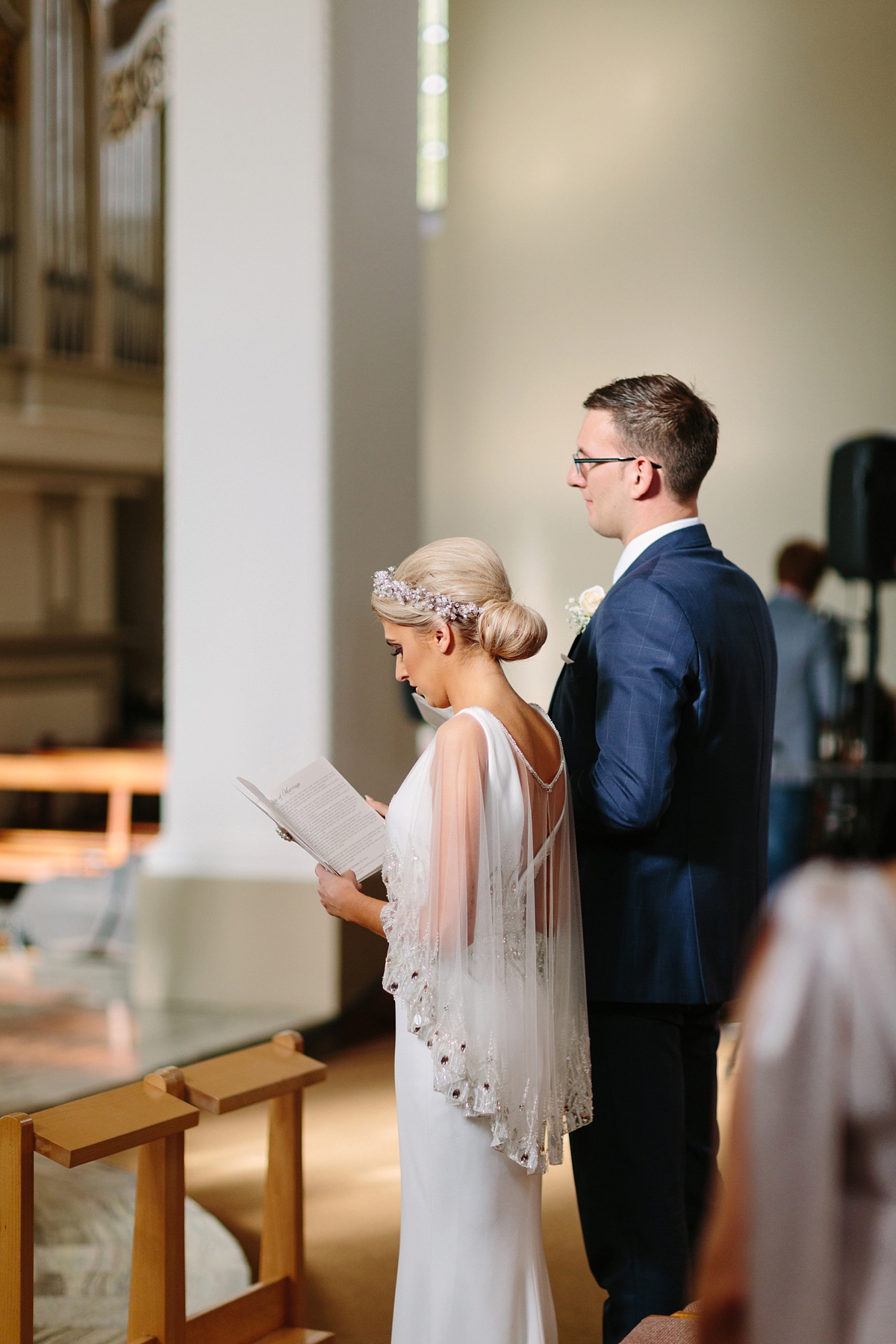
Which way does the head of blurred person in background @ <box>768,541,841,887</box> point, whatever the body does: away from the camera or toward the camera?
away from the camera

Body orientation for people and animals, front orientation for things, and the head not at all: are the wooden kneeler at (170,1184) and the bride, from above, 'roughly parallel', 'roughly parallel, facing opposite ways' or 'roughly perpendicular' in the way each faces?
roughly parallel

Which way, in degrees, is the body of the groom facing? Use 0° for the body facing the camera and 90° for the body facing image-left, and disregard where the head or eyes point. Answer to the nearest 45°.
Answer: approximately 135°

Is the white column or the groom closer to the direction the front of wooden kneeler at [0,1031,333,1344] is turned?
the white column

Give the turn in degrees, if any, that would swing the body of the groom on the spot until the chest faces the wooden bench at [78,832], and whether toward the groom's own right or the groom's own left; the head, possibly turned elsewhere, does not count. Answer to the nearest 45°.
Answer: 0° — they already face it

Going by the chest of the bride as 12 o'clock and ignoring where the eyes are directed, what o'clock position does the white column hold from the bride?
The white column is roughly at 1 o'clock from the bride.

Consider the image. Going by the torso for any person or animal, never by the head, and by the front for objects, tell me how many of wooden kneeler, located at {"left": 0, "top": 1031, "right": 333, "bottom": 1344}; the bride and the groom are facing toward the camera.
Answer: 0

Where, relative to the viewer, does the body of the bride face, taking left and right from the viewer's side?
facing away from the viewer and to the left of the viewer

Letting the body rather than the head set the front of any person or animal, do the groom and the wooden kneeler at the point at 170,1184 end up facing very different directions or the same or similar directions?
same or similar directions

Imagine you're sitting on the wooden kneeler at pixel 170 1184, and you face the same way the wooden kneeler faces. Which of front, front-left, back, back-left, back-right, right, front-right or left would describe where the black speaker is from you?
right

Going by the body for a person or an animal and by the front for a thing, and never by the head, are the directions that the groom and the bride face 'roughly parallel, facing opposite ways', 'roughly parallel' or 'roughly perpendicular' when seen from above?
roughly parallel

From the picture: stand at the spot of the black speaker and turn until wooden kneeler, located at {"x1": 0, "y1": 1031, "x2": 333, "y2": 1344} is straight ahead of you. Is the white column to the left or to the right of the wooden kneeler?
right
